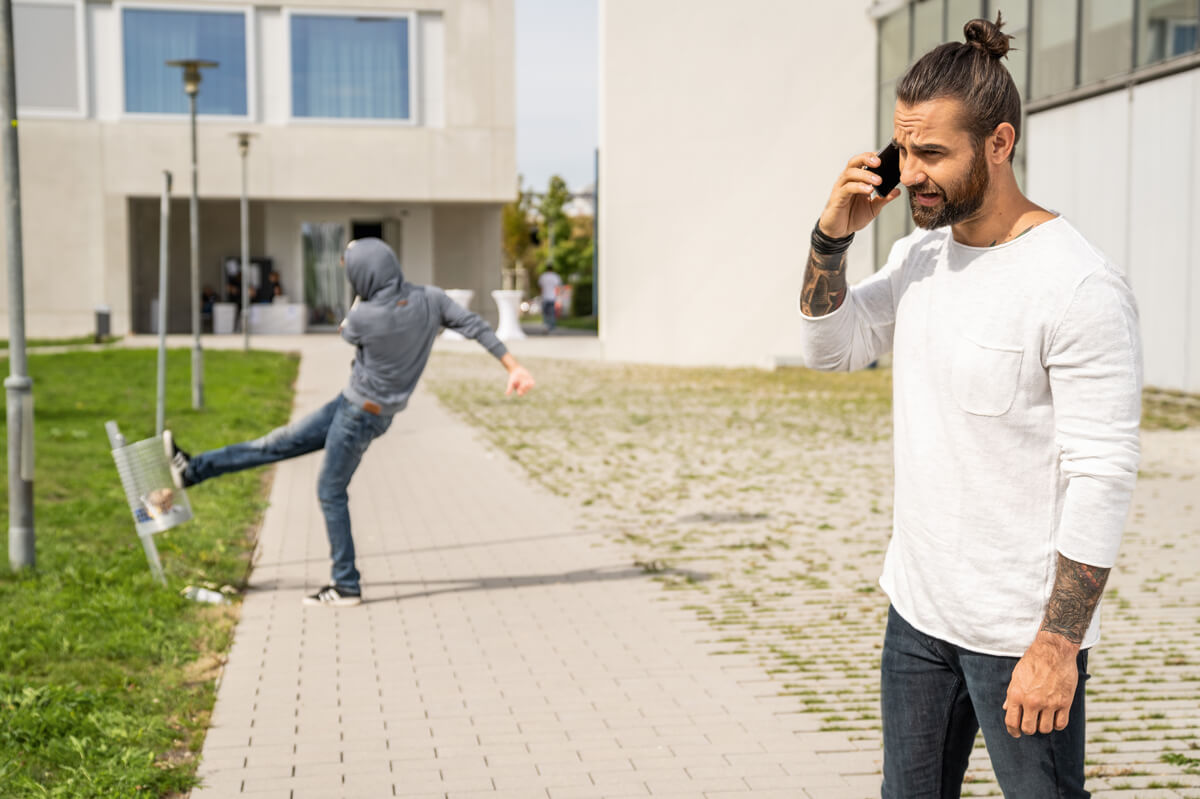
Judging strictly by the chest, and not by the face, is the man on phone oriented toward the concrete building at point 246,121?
no

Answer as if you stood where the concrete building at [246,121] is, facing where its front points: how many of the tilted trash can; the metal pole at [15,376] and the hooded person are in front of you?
3

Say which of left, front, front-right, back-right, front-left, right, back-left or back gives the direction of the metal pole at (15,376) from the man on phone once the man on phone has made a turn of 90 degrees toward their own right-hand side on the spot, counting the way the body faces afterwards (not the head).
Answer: front

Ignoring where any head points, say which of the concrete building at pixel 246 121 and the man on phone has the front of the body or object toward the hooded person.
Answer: the concrete building

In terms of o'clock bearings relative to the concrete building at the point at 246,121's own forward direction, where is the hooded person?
The hooded person is roughly at 12 o'clock from the concrete building.

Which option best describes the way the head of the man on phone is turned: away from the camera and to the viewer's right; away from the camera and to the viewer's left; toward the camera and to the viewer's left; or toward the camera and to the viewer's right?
toward the camera and to the viewer's left

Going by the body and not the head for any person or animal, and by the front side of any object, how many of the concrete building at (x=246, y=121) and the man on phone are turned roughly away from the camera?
0

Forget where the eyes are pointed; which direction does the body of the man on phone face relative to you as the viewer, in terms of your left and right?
facing the viewer and to the left of the viewer

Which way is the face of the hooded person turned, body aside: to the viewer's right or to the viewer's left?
to the viewer's left

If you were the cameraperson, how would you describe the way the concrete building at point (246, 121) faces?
facing the viewer

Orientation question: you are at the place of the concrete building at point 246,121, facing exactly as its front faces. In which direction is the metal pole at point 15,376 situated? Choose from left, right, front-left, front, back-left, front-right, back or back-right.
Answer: front

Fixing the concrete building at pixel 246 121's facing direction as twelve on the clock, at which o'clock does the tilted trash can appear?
The tilted trash can is roughly at 12 o'clock from the concrete building.

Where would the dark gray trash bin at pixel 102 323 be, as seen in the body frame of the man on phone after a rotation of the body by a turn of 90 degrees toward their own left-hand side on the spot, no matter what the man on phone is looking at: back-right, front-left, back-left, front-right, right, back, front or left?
back
